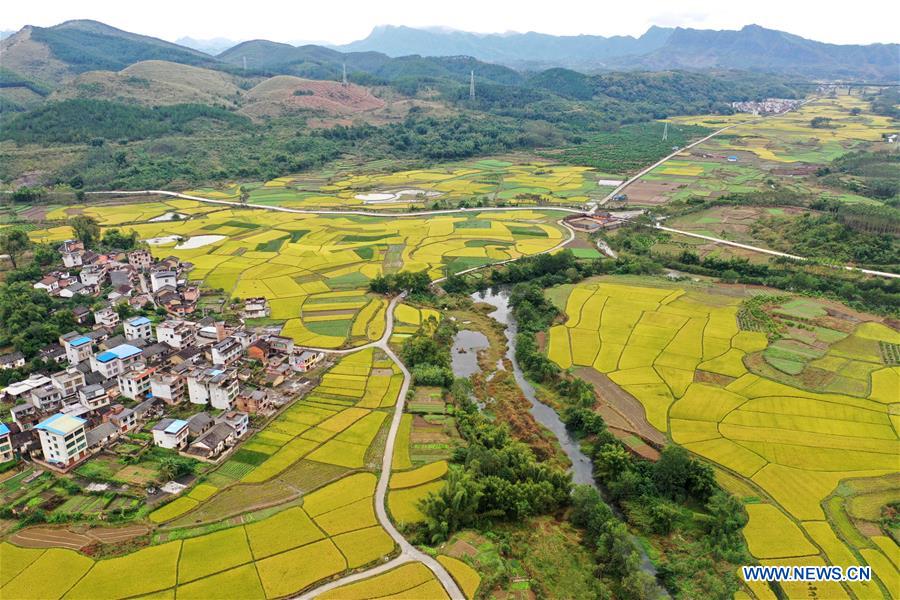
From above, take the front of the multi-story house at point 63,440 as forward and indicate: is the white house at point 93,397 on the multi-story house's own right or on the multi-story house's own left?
on the multi-story house's own left

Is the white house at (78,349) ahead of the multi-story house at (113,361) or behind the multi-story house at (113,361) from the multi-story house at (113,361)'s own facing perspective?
behind

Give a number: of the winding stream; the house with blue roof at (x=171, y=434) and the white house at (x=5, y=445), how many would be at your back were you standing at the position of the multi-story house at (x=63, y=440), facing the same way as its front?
1

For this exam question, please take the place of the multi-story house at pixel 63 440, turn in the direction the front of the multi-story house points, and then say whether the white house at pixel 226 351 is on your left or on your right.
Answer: on your left

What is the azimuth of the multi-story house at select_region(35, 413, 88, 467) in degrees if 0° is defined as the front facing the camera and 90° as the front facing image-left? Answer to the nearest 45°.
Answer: approximately 315°

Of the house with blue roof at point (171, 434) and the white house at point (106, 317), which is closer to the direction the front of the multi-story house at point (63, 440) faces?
the house with blue roof

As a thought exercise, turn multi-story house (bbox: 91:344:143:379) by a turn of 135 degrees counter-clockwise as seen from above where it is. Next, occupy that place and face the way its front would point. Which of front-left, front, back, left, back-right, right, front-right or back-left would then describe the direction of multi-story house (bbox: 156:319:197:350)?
front-right

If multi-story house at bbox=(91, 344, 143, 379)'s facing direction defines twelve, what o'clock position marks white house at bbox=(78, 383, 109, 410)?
The white house is roughly at 2 o'clock from the multi-story house.

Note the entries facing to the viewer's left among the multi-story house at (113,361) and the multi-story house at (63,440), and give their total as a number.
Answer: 0

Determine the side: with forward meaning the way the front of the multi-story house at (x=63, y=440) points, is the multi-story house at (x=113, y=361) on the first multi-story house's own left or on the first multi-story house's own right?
on the first multi-story house's own left

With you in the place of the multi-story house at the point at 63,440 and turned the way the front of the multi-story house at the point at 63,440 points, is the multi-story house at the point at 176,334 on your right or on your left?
on your left

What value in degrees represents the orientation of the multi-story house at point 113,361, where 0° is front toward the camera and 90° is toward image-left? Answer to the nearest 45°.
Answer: approximately 315°

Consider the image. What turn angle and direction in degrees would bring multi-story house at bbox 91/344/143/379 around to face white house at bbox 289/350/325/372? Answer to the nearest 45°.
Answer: approximately 45° to its left

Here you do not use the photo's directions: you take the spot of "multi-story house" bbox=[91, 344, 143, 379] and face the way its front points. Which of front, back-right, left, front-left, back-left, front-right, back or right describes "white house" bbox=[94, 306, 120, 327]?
back-left
